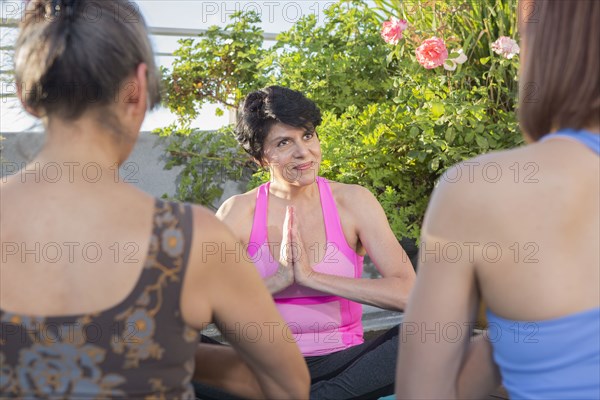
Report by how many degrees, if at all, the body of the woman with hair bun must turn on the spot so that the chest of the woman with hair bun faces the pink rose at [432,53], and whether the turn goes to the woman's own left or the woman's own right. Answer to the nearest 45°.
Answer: approximately 45° to the woman's own right

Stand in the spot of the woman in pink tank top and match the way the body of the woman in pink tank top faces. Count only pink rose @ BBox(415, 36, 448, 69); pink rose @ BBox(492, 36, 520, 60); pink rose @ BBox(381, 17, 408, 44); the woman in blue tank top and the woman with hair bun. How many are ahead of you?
2

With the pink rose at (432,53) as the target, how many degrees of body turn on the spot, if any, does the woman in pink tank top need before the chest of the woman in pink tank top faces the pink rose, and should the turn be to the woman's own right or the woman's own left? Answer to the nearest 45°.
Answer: approximately 180°

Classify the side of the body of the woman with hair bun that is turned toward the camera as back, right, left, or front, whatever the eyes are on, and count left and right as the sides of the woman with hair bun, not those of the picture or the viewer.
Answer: back

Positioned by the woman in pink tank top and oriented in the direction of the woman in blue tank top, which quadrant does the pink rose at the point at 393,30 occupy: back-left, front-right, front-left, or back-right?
back-left

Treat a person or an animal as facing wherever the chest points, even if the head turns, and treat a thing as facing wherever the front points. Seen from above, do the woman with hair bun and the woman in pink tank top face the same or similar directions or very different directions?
very different directions

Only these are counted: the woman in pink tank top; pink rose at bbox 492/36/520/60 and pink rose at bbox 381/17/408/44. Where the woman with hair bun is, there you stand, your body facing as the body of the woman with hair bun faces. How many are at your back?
0

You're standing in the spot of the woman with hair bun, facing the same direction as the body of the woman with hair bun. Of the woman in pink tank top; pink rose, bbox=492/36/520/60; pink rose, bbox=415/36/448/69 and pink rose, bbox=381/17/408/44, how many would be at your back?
0

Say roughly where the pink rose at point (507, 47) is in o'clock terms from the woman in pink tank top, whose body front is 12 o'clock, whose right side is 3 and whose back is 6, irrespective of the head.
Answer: The pink rose is roughly at 7 o'clock from the woman in pink tank top.

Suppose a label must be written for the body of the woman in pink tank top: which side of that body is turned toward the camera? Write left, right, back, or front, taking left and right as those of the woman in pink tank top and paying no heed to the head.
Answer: front

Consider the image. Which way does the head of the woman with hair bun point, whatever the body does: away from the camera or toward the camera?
away from the camera

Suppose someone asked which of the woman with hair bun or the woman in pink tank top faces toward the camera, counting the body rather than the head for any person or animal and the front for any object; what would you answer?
the woman in pink tank top

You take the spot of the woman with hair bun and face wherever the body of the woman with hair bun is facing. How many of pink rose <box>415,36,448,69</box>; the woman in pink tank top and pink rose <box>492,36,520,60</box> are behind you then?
0

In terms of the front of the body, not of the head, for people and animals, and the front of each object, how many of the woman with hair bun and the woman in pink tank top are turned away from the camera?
1

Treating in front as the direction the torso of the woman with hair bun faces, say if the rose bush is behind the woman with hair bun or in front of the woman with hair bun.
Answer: in front

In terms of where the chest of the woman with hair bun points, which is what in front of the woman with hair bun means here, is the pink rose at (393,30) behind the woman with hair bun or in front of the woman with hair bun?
in front

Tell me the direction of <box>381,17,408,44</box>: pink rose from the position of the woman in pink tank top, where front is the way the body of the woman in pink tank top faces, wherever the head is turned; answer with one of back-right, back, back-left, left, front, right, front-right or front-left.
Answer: back

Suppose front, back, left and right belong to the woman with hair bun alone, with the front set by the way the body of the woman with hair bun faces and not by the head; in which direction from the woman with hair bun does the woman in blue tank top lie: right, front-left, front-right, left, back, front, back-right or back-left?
right

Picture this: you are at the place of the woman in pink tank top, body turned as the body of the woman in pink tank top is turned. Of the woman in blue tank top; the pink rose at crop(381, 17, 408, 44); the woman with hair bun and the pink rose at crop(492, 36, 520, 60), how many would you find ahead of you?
2
